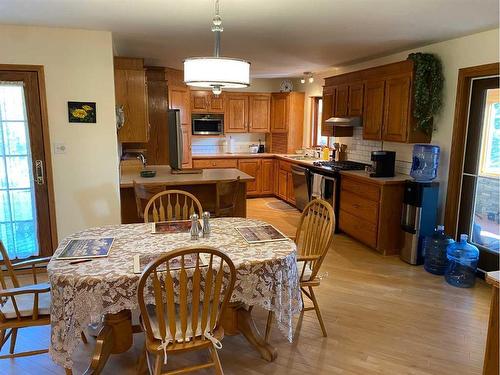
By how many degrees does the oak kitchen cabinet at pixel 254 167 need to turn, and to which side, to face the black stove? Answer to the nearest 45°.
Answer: approximately 45° to its left

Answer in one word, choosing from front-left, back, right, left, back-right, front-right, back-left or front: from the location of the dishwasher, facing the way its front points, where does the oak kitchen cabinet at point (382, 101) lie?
left

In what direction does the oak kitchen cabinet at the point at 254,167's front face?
toward the camera

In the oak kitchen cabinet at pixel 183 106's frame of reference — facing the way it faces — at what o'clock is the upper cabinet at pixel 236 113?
The upper cabinet is roughly at 9 o'clock from the oak kitchen cabinet.

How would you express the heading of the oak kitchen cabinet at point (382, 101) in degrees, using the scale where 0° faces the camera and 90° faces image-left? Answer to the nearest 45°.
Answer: approximately 45°

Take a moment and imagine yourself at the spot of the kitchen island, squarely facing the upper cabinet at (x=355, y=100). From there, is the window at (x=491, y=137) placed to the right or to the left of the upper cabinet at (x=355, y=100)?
right

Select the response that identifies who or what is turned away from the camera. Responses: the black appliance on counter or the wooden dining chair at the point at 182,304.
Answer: the wooden dining chair

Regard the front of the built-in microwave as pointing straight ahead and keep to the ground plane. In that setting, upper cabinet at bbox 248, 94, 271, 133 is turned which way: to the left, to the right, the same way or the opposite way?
the same way

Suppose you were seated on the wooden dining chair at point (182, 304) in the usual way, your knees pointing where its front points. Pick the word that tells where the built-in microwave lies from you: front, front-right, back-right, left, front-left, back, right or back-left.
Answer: front

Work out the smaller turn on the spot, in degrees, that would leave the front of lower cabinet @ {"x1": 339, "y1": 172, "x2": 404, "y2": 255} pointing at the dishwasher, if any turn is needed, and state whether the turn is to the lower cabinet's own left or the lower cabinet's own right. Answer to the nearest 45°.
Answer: approximately 90° to the lower cabinet's own right

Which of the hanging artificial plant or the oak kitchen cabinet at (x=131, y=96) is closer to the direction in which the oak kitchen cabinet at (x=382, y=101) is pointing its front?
the oak kitchen cabinet

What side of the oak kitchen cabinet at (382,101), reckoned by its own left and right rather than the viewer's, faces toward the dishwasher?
right

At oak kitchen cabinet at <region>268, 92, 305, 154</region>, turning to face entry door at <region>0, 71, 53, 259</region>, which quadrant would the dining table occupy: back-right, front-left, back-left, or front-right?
front-left

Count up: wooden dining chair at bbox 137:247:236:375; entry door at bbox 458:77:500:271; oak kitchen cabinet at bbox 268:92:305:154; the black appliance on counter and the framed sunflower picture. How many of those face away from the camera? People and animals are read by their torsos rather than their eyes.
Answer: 1

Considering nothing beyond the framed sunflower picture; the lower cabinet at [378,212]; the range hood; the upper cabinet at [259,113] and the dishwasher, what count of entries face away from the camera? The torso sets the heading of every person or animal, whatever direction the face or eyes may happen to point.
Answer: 0

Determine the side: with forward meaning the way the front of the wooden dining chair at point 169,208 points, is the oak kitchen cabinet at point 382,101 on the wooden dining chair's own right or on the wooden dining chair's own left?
on the wooden dining chair's own left

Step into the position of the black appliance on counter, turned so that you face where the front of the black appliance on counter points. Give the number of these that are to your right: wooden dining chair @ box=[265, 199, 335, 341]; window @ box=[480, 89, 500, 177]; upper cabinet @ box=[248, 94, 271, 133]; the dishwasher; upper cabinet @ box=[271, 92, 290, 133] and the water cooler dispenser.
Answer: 3

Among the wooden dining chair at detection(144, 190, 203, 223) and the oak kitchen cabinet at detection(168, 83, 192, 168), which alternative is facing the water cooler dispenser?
the oak kitchen cabinet

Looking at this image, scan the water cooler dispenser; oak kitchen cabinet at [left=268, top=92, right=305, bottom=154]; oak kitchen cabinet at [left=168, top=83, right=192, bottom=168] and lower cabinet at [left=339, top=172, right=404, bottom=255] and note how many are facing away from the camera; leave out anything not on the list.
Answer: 0

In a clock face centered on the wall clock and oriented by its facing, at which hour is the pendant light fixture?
The pendant light fixture is roughly at 12 o'clock from the wall clock.
